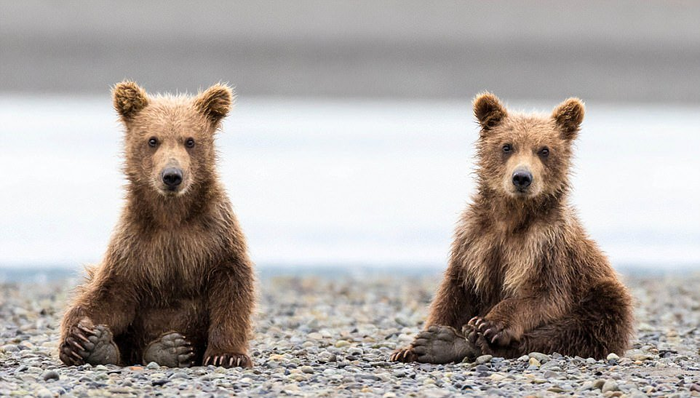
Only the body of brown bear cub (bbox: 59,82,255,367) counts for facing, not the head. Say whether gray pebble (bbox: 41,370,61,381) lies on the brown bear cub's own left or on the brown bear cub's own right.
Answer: on the brown bear cub's own right

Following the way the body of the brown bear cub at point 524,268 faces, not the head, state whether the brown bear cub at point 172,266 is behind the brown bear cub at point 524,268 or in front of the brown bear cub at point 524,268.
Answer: in front

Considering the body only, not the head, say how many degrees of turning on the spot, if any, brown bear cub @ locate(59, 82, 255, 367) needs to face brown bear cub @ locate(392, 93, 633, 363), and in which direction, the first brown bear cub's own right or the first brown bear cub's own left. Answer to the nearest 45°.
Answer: approximately 90° to the first brown bear cub's own left

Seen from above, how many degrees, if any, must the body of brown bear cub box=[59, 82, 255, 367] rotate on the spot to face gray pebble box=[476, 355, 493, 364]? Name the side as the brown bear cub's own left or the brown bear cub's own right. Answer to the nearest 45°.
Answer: approximately 90° to the brown bear cub's own left

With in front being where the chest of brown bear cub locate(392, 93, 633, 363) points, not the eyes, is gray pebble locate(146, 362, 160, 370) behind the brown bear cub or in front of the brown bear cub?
in front

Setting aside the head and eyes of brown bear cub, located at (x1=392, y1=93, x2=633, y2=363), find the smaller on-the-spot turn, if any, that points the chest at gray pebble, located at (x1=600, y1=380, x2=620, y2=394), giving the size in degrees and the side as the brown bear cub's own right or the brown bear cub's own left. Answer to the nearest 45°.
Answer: approximately 90° to the brown bear cub's own left

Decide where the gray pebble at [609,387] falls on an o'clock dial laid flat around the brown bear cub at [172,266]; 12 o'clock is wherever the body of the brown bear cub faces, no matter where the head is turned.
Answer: The gray pebble is roughly at 10 o'clock from the brown bear cub.

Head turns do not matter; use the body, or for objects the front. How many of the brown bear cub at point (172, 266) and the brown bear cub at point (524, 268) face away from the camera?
0

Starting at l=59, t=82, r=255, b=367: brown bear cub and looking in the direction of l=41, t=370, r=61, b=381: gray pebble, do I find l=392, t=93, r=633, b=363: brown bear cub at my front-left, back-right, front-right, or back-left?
back-left

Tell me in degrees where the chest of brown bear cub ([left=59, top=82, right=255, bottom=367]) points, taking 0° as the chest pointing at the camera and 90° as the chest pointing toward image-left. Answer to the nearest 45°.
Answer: approximately 0°
